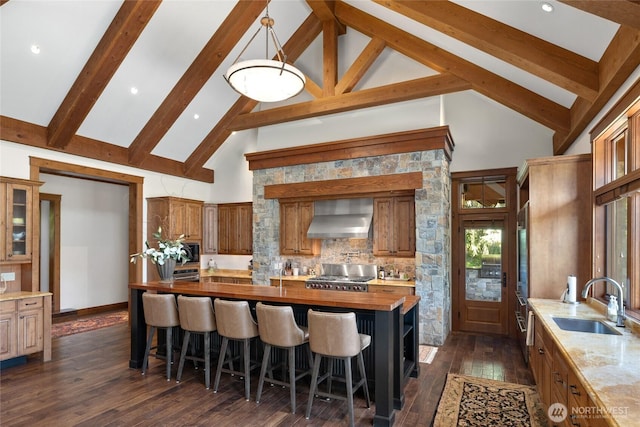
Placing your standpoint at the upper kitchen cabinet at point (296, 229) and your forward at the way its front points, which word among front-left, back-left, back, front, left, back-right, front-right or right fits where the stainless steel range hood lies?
front-left

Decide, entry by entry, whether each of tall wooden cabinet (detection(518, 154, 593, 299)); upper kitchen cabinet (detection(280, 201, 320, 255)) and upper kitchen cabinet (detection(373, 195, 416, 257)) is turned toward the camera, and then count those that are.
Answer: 2

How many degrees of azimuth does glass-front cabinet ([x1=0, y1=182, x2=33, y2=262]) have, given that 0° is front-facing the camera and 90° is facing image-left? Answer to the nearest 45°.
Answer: approximately 315°

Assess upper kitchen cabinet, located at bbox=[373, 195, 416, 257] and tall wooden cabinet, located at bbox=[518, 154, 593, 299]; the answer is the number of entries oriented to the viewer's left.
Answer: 1

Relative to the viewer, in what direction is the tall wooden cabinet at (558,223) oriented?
to the viewer's left

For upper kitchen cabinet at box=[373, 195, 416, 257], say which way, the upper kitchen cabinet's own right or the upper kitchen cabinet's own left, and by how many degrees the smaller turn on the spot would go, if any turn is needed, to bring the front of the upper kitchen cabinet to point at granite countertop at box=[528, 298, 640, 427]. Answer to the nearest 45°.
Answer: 0° — it already faces it

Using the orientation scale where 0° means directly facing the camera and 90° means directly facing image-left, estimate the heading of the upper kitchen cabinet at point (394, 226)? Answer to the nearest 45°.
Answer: approximately 0°

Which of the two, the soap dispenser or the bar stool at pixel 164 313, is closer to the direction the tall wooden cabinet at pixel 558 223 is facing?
the bar stool
